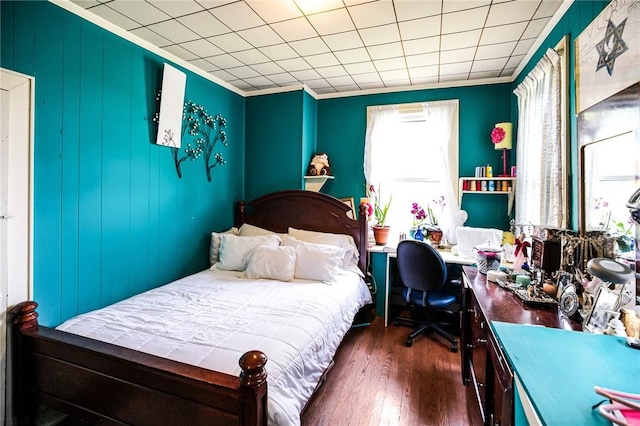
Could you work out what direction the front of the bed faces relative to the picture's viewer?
facing the viewer and to the left of the viewer

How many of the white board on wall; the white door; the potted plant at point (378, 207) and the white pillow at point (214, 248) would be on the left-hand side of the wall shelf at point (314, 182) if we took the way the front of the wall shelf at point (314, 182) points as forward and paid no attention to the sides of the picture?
1

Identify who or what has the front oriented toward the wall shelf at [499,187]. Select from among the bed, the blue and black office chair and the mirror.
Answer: the blue and black office chair

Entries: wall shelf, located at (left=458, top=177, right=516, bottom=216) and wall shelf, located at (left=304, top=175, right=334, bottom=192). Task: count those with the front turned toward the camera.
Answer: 2

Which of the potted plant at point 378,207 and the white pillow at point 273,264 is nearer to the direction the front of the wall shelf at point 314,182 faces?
the white pillow

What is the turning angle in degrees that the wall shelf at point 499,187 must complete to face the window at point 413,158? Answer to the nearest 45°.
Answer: approximately 90° to its right

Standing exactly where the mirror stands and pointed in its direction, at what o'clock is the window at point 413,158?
The window is roughly at 3 o'clock from the mirror.

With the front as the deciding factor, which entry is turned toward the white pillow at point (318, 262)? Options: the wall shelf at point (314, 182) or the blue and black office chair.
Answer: the wall shelf

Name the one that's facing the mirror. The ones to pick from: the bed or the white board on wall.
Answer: the white board on wall

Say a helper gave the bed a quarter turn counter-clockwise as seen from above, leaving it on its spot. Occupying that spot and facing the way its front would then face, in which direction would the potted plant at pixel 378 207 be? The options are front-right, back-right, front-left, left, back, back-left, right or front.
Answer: left

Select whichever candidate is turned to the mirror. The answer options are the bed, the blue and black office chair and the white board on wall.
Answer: the white board on wall

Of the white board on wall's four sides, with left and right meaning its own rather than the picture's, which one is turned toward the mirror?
front

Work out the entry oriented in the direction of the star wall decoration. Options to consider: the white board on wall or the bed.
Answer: the white board on wall

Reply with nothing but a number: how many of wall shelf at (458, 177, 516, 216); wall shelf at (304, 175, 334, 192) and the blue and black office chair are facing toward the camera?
2

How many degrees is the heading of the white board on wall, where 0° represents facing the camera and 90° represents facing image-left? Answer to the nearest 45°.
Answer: approximately 315°

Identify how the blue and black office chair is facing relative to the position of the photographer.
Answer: facing away from the viewer and to the right of the viewer
